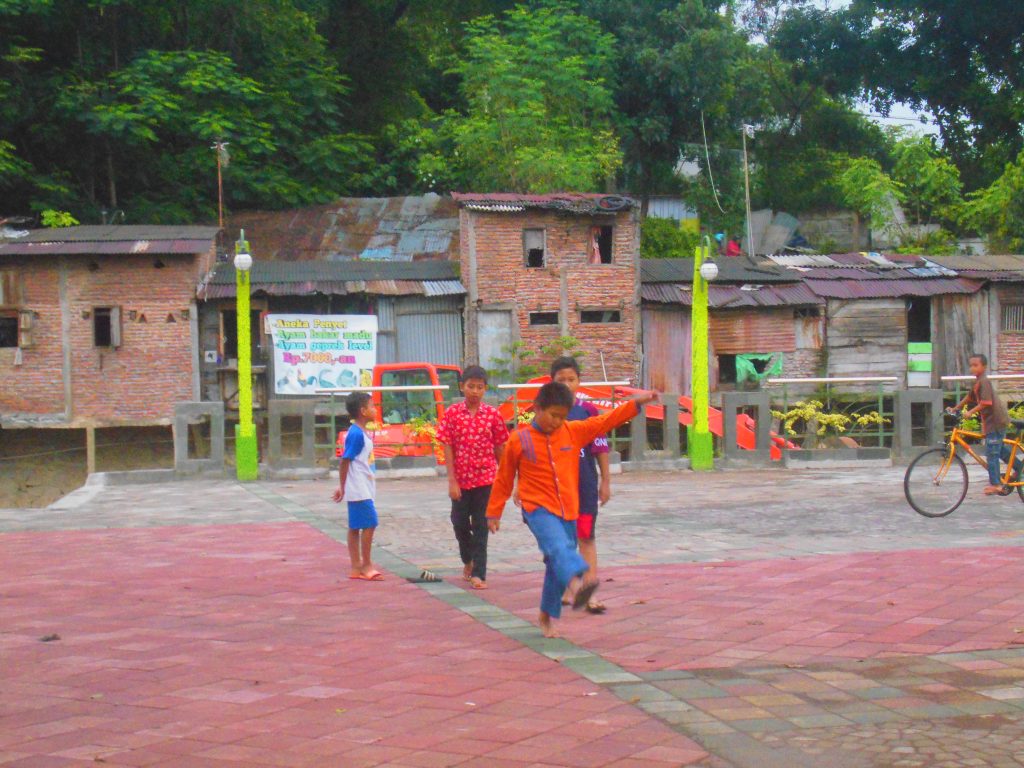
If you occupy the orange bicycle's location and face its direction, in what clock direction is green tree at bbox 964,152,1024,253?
The green tree is roughly at 3 o'clock from the orange bicycle.

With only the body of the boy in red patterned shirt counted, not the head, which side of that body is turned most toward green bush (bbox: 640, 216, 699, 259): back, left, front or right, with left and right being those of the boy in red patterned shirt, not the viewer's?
back

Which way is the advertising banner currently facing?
toward the camera

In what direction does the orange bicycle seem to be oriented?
to the viewer's left

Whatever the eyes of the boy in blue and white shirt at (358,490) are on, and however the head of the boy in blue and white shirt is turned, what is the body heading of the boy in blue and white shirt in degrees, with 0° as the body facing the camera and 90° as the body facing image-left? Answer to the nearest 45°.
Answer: approximately 270°

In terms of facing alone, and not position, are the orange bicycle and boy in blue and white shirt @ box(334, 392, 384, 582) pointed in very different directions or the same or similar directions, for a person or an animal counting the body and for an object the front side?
very different directions

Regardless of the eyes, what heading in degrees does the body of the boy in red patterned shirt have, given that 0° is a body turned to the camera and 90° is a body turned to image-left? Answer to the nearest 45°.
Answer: approximately 0°

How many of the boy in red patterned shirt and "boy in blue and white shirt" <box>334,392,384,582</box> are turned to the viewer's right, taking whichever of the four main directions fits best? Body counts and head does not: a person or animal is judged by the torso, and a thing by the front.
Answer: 1

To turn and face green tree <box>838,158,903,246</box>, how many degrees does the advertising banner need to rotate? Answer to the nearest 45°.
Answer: approximately 90° to its left

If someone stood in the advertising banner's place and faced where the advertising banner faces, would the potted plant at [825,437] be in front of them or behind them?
in front

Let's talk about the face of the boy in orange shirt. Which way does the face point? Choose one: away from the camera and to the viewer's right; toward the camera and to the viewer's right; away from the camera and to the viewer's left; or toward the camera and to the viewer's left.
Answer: toward the camera and to the viewer's left

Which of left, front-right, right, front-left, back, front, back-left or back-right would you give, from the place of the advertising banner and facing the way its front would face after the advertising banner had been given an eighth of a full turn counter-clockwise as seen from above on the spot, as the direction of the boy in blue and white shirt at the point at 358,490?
front-right

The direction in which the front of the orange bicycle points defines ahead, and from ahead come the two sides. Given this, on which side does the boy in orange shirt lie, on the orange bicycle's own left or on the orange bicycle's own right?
on the orange bicycle's own left

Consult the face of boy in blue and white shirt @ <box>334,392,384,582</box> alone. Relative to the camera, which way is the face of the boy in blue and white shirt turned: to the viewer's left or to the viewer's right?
to the viewer's right

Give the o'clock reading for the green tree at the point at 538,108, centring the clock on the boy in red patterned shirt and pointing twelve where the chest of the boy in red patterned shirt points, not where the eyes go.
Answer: The green tree is roughly at 6 o'clock from the boy in red patterned shirt.

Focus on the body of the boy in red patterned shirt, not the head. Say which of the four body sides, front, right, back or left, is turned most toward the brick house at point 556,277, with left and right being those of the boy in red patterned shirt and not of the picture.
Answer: back
